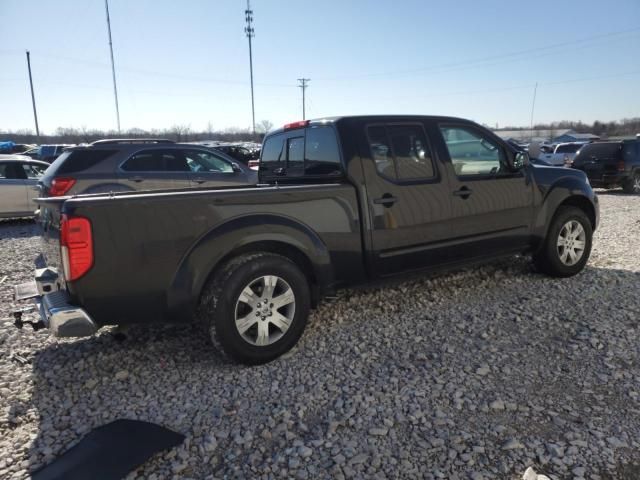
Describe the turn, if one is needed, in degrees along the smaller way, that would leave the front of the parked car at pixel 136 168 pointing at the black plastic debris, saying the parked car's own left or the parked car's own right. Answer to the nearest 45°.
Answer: approximately 90° to the parked car's own right

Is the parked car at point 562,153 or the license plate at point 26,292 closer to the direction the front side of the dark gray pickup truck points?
the parked car

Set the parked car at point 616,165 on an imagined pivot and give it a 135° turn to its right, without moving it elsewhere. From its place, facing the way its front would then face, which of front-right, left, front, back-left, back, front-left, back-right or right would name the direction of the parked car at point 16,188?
front-right

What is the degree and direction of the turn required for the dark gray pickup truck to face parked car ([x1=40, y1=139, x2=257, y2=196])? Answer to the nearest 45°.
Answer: approximately 90° to its left

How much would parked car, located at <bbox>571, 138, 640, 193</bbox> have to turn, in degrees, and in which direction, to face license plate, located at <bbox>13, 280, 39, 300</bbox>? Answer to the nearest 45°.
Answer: approximately 135° to its right

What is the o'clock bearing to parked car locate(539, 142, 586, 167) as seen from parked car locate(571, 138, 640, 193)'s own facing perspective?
parked car locate(539, 142, 586, 167) is roughly at 10 o'clock from parked car locate(571, 138, 640, 193).

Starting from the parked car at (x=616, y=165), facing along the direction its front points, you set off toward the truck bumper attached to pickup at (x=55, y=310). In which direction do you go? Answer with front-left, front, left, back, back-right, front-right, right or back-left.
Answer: back-right

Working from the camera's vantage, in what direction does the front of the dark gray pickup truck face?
facing away from the viewer and to the right of the viewer

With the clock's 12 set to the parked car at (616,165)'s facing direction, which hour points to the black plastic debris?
The black plastic debris is roughly at 5 o'clock from the parked car.

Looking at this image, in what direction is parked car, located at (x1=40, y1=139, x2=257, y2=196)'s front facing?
to the viewer's right

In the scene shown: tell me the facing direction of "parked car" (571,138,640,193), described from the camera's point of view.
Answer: facing away from the viewer and to the right of the viewer
